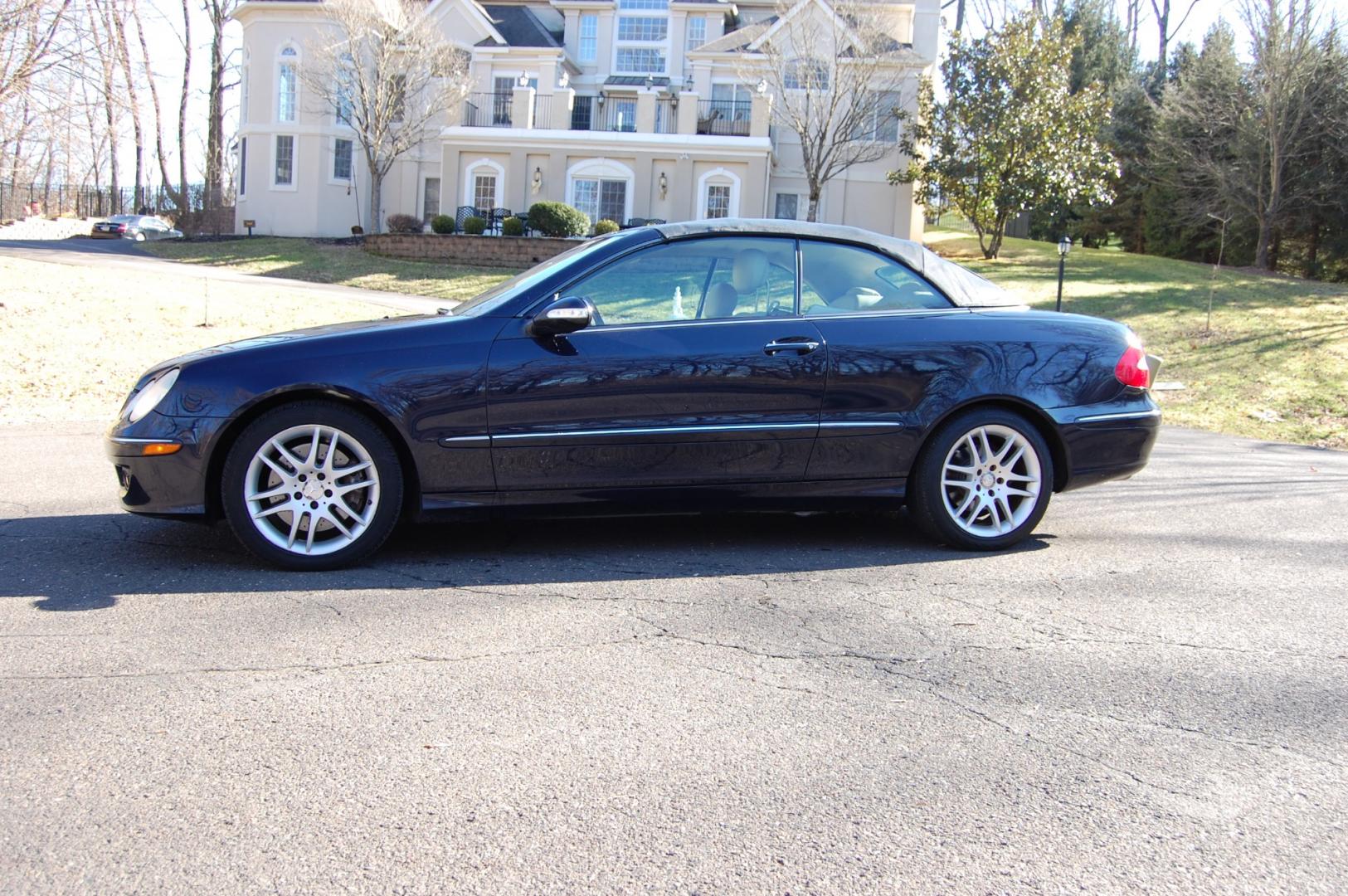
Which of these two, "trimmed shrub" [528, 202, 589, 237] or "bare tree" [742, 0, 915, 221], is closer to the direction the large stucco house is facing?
the trimmed shrub

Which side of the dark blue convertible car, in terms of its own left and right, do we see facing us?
left

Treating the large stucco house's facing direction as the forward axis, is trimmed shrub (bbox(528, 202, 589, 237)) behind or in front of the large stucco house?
in front

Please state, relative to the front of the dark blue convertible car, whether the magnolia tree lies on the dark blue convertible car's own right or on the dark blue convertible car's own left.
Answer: on the dark blue convertible car's own right

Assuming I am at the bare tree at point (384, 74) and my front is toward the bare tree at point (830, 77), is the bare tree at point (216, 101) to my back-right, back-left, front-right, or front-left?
back-left

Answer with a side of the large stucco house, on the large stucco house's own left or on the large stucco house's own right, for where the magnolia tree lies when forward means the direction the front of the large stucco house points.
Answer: on the large stucco house's own left

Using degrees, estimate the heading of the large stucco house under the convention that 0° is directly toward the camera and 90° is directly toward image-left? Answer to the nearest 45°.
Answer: approximately 0°

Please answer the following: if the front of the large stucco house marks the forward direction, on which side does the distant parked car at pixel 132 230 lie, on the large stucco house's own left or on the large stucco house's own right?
on the large stucco house's own right

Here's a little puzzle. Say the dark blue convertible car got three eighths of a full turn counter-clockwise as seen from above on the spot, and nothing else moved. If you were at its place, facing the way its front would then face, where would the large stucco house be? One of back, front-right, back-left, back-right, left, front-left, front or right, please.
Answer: back-left

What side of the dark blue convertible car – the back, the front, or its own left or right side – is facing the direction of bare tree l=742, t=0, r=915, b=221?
right
